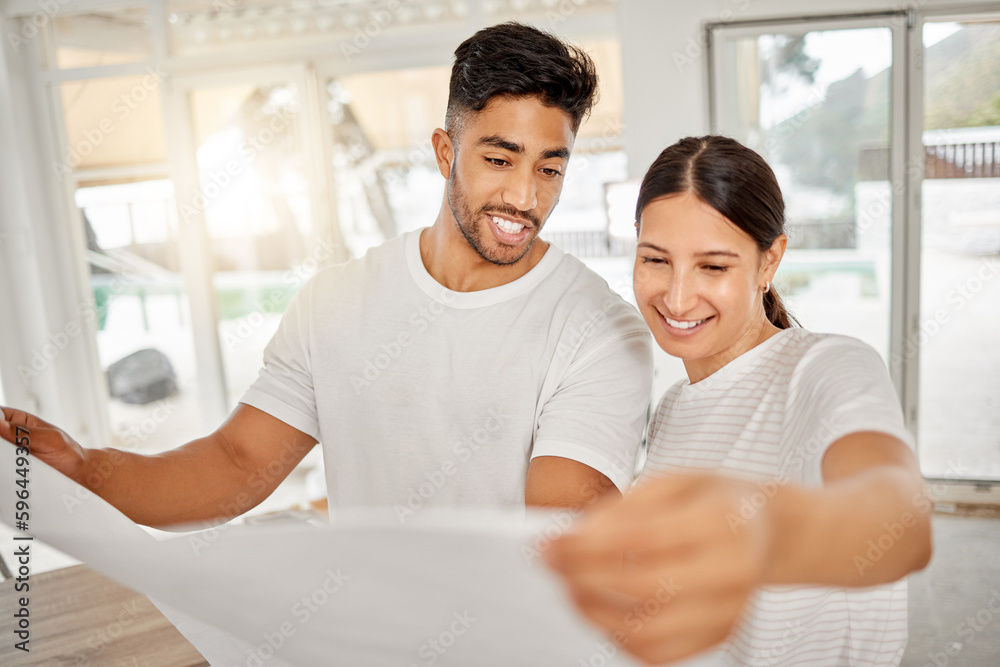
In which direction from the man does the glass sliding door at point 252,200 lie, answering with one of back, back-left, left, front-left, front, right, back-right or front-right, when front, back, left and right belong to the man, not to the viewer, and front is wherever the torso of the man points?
back

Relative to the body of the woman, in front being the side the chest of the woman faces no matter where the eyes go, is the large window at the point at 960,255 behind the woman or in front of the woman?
behind

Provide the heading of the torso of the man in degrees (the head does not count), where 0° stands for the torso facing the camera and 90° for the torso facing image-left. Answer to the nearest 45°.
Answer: approximately 0°

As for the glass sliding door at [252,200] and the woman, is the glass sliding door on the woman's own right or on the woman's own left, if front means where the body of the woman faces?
on the woman's own right

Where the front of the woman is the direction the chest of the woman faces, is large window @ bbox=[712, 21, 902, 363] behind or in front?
behind

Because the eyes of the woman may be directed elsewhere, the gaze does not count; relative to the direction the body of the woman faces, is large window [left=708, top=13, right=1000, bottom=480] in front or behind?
behind

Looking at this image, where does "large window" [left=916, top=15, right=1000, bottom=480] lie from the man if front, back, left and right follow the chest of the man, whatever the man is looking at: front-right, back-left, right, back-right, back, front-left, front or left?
back-left

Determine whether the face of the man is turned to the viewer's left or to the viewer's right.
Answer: to the viewer's right

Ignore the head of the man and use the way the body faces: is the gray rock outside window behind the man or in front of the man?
behind

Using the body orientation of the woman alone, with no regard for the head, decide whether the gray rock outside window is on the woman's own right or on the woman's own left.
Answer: on the woman's own right
